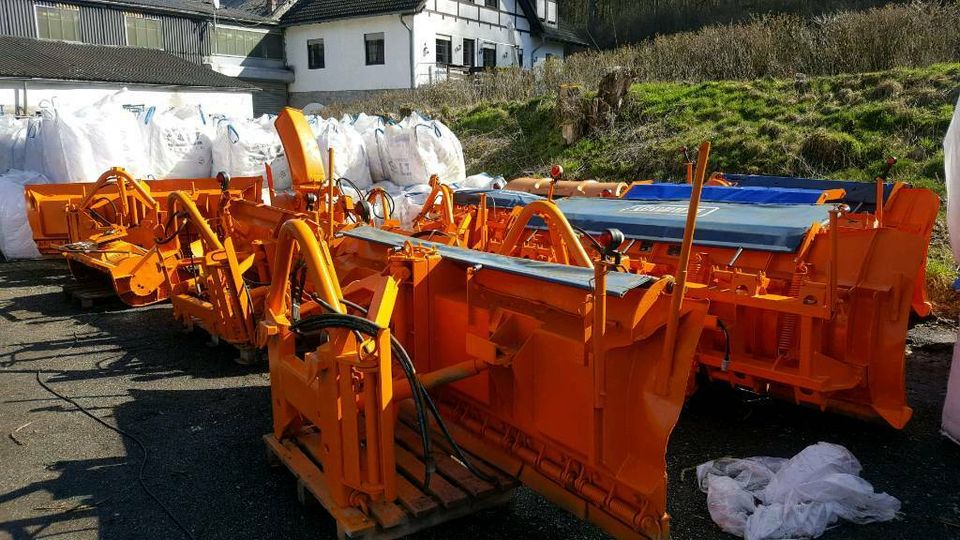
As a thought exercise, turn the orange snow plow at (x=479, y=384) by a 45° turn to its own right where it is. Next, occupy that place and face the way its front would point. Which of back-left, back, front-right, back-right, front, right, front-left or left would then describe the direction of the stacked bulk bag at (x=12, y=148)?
back-left

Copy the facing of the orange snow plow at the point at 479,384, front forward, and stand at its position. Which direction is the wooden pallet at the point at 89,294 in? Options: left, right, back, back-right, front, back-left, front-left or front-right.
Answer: left

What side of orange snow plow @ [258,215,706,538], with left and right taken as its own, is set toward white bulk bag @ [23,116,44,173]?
left

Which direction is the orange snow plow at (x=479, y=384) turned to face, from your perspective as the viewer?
facing away from the viewer and to the right of the viewer

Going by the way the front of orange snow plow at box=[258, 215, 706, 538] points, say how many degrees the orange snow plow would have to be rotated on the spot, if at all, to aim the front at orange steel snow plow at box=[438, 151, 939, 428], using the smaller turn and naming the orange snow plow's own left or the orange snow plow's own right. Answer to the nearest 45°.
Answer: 0° — it already faces it

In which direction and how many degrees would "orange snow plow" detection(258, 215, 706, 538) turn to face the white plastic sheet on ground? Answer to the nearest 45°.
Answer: approximately 45° to its right

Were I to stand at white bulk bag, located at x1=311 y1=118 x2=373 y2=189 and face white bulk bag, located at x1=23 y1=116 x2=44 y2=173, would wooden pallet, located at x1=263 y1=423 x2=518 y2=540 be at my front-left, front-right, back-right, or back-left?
back-left

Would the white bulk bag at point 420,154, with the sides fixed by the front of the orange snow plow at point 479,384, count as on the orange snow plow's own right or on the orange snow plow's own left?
on the orange snow plow's own left

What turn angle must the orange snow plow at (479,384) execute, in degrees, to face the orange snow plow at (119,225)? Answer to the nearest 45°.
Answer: approximately 90° to its left

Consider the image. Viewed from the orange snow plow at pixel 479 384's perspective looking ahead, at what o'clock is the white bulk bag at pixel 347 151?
The white bulk bag is roughly at 10 o'clock from the orange snow plow.

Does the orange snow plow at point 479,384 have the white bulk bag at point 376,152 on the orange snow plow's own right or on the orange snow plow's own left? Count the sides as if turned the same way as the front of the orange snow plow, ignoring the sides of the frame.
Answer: on the orange snow plow's own left

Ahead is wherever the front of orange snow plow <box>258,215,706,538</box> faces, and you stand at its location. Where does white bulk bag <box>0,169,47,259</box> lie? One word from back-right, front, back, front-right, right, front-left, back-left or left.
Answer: left

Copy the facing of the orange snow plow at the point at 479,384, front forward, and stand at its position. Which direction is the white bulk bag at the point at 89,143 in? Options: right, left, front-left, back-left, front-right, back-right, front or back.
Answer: left
